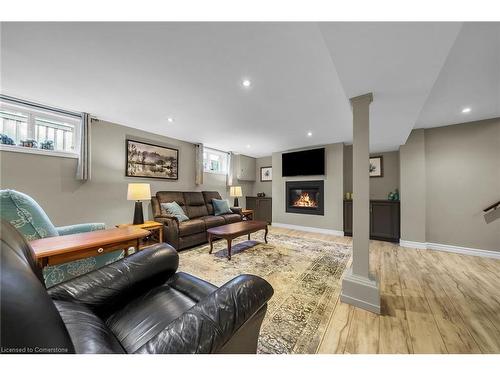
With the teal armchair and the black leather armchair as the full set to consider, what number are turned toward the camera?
0

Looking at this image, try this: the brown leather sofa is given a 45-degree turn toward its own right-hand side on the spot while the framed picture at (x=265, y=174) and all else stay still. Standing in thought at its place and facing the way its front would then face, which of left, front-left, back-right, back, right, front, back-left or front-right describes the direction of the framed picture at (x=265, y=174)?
back-left

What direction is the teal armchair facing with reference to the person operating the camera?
facing away from the viewer and to the right of the viewer

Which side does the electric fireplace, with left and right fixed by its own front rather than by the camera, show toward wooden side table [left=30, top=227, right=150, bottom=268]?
front

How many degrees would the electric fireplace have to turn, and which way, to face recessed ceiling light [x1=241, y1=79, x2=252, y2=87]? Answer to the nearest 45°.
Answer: approximately 45° to its left
